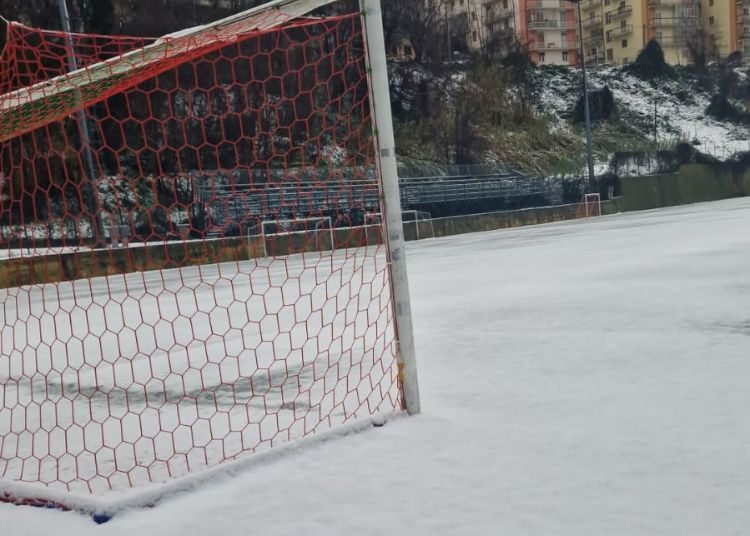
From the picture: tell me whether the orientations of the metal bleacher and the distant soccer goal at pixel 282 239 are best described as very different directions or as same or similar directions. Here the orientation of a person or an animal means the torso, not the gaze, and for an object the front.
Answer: same or similar directions

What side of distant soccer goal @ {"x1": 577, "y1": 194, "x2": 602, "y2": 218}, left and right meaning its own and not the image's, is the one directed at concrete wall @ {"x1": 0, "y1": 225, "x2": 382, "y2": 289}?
right

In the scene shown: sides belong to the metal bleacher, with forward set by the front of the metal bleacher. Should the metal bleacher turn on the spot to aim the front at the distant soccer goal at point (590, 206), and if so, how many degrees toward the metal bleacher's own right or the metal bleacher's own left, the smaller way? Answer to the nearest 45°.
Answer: approximately 90° to the metal bleacher's own left

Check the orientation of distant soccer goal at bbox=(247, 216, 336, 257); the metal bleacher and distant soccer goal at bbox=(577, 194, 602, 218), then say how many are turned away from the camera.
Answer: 0

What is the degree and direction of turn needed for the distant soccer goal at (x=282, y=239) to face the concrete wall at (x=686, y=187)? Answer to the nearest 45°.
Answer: approximately 90° to its left

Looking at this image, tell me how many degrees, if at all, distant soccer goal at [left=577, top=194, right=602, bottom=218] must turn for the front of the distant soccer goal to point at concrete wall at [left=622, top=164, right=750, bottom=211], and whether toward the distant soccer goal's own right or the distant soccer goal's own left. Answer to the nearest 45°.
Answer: approximately 90° to the distant soccer goal's own left

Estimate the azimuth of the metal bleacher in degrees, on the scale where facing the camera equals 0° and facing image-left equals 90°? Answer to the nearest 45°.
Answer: approximately 315°

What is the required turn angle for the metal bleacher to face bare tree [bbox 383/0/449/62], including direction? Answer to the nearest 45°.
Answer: approximately 135° to its left

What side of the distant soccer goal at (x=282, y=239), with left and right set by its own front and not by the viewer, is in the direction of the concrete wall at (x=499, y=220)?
left

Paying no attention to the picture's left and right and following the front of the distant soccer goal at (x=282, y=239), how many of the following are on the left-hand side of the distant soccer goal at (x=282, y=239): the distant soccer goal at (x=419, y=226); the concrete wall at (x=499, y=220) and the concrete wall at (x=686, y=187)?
3
